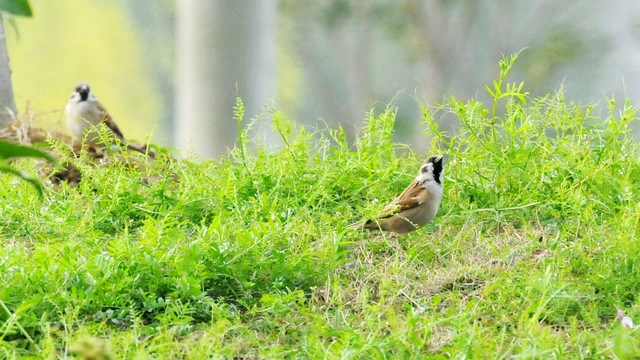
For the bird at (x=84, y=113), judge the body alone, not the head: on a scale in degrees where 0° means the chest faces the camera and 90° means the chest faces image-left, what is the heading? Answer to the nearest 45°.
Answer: approximately 45°

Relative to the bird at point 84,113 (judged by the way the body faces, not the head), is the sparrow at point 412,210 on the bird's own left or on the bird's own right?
on the bird's own left

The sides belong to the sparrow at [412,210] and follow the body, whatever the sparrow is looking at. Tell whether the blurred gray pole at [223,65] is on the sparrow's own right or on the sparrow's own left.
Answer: on the sparrow's own left

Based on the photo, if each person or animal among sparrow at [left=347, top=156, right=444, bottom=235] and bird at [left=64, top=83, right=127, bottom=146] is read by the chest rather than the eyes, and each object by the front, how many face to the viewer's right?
1

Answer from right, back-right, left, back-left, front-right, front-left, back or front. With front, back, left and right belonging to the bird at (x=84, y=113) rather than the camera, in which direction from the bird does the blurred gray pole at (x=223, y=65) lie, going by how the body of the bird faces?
back

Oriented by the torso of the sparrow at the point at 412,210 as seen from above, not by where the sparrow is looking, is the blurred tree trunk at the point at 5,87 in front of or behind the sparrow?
behind

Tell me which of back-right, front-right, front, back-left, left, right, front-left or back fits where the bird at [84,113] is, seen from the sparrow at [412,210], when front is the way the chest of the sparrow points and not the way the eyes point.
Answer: back-left

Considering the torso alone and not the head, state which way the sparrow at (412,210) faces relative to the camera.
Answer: to the viewer's right

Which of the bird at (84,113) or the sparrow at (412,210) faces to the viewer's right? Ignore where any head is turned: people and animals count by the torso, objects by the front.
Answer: the sparrow
